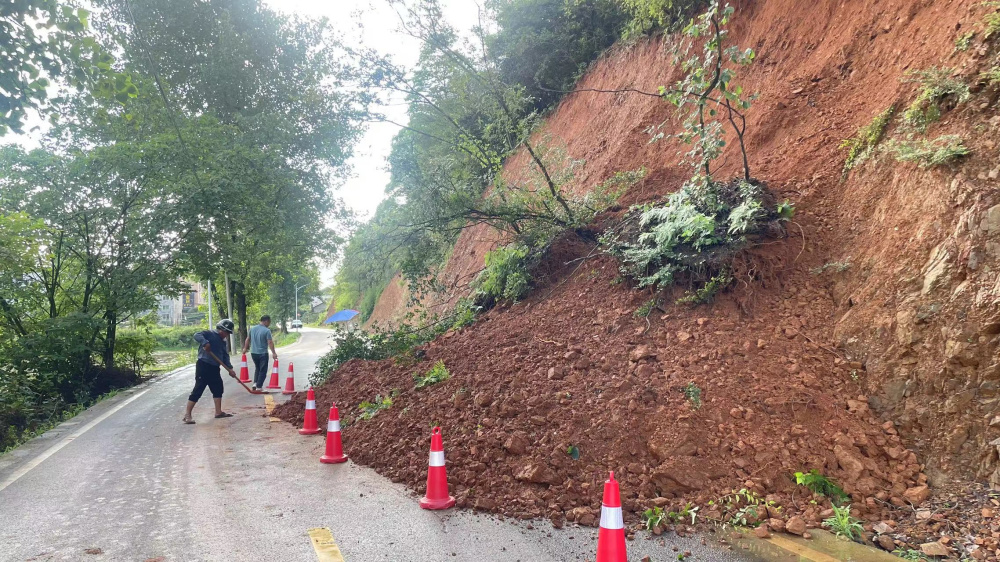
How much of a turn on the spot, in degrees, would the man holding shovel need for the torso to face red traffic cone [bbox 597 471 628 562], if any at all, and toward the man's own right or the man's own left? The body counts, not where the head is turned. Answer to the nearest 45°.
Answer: approximately 90° to the man's own right

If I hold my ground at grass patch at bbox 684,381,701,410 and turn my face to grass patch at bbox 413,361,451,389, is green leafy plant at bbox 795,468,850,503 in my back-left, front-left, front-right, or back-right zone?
back-left

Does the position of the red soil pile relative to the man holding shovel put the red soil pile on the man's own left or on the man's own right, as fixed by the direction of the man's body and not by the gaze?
on the man's own right

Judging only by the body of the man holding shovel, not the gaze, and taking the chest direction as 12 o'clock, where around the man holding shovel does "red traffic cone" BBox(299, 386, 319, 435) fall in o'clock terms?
The red traffic cone is roughly at 2 o'clock from the man holding shovel.

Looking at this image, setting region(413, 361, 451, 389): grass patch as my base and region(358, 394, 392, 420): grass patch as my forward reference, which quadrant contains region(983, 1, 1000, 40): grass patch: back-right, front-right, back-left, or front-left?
back-left

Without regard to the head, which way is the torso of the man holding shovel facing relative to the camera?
to the viewer's right

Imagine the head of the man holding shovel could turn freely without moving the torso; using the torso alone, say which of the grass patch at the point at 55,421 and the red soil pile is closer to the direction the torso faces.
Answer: the red soil pile
